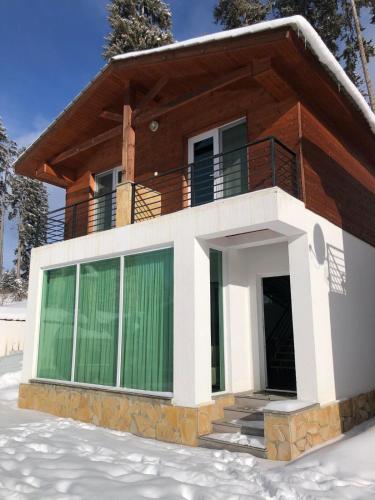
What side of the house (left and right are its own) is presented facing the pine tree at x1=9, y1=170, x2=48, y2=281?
right

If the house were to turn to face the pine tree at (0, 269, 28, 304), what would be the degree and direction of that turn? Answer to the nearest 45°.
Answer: approximately 90° to its right

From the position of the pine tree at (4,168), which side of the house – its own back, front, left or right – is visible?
right

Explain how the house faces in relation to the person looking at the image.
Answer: facing the viewer and to the left of the viewer
